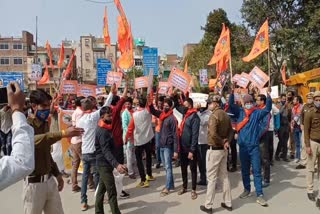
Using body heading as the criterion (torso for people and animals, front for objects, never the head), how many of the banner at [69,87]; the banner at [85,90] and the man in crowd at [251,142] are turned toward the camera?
3

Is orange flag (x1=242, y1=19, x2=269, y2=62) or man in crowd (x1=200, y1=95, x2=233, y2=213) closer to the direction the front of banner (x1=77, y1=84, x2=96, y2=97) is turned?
the man in crowd

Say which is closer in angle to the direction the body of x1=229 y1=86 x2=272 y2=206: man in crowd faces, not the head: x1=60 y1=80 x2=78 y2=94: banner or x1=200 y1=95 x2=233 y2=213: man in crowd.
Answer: the man in crowd

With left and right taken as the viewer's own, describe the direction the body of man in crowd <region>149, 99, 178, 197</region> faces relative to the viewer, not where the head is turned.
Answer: facing the viewer and to the left of the viewer

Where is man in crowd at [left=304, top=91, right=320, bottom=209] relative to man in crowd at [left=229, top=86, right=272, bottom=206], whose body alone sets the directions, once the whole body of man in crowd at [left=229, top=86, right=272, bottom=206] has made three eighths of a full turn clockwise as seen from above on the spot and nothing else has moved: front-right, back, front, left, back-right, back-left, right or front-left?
back-right

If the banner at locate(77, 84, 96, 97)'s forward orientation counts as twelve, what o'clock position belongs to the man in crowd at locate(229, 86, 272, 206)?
The man in crowd is roughly at 11 o'clock from the banner.

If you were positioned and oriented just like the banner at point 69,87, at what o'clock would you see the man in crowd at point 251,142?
The man in crowd is roughly at 11 o'clock from the banner.

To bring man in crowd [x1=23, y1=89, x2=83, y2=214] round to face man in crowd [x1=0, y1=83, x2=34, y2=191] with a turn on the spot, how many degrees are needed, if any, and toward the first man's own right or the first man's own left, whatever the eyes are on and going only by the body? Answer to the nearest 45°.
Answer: approximately 45° to the first man's own right

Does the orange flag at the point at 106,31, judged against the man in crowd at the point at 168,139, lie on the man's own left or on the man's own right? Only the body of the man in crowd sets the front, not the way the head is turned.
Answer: on the man's own right

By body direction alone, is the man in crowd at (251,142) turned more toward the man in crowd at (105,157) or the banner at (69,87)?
the man in crowd
